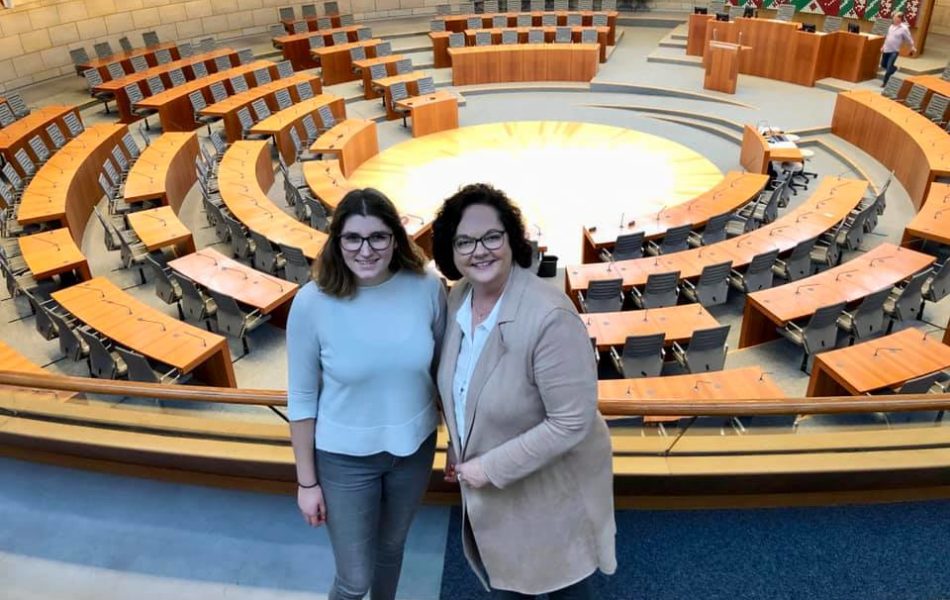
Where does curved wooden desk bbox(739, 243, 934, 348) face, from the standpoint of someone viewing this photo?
facing the viewer and to the right of the viewer

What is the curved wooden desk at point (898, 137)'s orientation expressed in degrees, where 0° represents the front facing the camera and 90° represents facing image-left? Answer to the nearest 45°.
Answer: approximately 45°

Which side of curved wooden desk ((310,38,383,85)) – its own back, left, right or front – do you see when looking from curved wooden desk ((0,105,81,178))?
right

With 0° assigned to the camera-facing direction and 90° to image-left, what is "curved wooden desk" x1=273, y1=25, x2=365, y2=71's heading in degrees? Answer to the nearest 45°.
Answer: approximately 315°

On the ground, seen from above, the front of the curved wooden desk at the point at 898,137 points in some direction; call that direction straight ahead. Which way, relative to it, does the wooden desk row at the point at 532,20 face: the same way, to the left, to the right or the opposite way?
to the left

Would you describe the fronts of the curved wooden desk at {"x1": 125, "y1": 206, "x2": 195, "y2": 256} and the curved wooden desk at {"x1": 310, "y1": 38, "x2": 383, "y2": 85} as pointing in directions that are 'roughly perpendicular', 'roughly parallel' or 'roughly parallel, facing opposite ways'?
roughly perpendicular

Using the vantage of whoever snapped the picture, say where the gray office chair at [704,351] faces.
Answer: facing away from the viewer and to the left of the viewer

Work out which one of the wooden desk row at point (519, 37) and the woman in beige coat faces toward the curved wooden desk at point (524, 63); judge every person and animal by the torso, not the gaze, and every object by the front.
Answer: the wooden desk row
